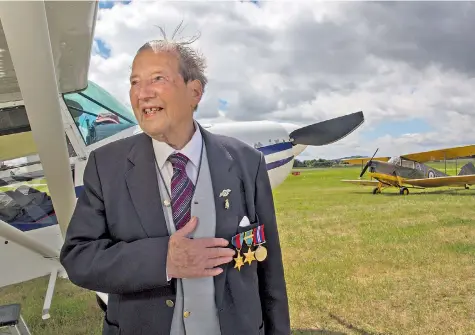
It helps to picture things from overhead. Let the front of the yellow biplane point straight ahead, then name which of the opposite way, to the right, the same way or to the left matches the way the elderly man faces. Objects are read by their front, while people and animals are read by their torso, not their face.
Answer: to the left

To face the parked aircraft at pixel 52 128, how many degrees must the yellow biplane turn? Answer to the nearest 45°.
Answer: approximately 45° to its left

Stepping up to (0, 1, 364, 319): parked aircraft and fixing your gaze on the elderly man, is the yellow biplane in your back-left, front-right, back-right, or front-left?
back-left

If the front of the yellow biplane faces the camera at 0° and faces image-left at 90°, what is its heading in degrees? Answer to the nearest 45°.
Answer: approximately 45°

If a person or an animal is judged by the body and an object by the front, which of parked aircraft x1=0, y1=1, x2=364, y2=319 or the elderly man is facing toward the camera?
the elderly man

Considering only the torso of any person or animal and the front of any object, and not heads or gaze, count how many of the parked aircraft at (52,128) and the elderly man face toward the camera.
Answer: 1

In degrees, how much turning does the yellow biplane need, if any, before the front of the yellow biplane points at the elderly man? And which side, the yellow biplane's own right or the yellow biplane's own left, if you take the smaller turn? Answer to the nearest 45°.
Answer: approximately 45° to the yellow biplane's own left

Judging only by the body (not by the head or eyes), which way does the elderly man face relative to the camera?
toward the camera

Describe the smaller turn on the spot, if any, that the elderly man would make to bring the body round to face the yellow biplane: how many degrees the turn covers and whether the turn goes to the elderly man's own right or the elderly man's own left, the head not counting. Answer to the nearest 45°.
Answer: approximately 135° to the elderly man's own left
